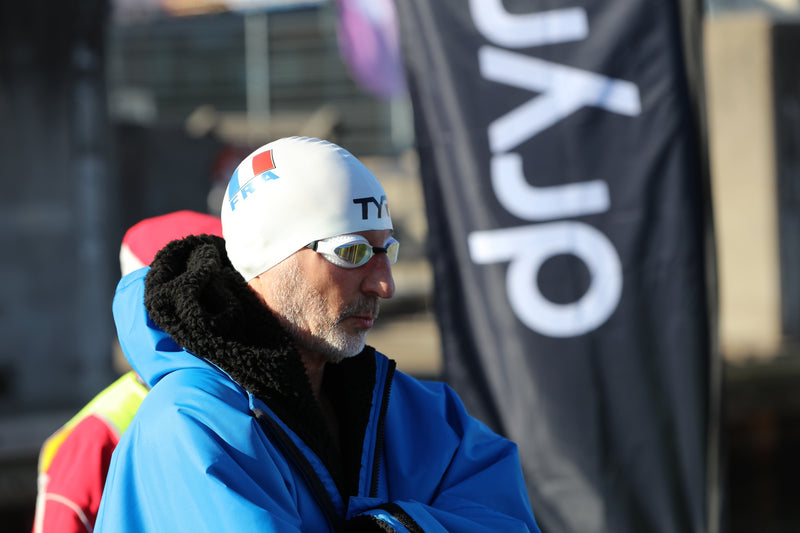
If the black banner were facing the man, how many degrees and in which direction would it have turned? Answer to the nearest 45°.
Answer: approximately 45° to its right

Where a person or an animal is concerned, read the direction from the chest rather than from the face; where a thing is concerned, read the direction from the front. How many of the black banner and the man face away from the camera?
0

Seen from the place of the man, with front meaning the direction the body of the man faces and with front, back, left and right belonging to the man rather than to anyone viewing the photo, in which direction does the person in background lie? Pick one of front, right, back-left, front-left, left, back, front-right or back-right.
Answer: back

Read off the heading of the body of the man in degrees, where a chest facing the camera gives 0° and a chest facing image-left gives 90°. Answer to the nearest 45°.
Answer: approximately 315°

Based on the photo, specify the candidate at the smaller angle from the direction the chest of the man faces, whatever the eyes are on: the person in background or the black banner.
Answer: the black banner

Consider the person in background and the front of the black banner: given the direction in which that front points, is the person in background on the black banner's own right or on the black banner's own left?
on the black banner's own right

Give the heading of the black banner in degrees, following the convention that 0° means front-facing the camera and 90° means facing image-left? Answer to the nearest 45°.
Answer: approximately 0°
